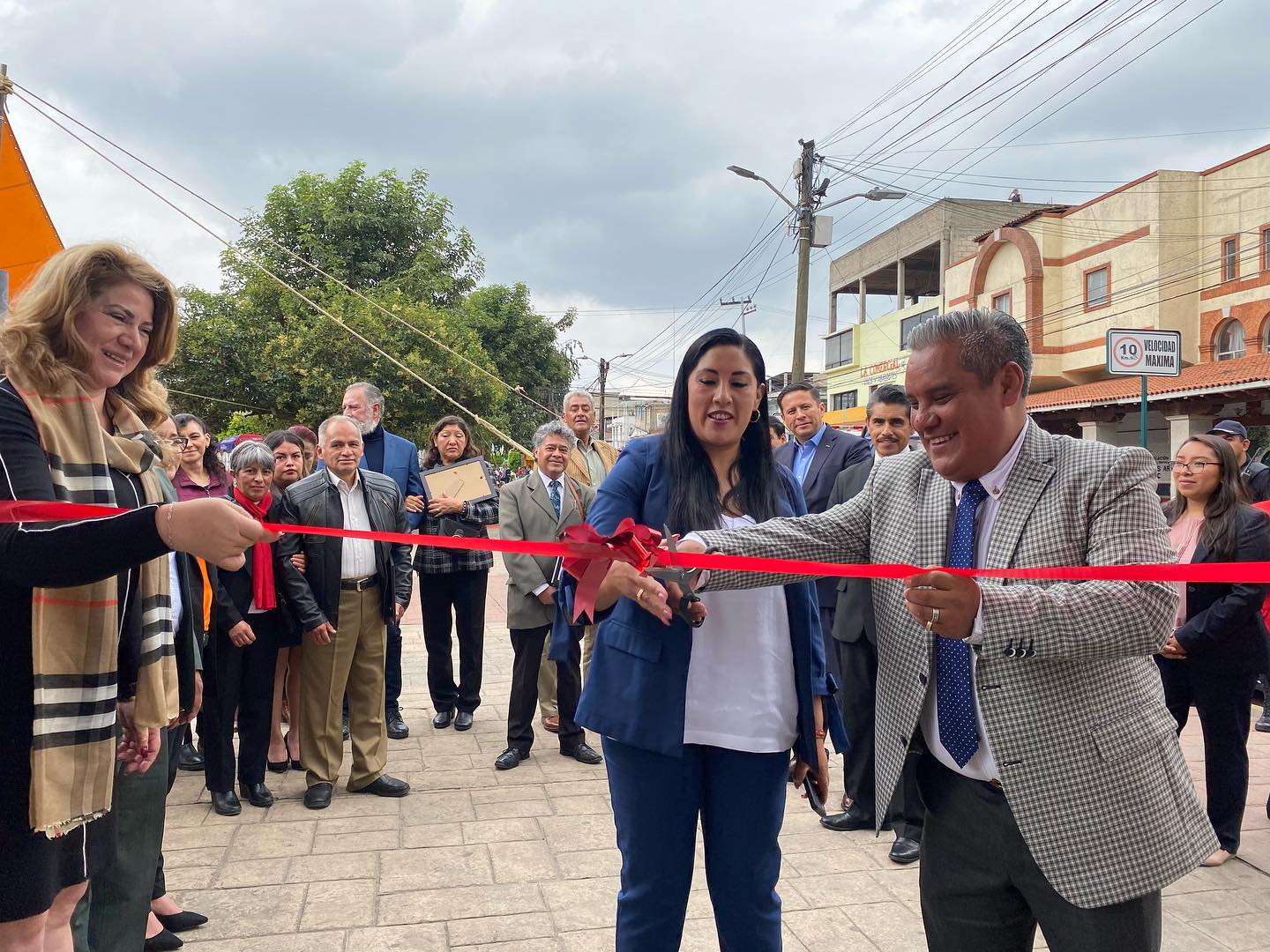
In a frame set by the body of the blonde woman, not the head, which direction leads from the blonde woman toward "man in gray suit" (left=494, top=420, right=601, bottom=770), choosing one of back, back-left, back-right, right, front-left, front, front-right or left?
left

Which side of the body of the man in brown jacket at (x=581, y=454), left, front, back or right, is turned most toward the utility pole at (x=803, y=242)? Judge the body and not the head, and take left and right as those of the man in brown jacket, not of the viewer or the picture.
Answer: back

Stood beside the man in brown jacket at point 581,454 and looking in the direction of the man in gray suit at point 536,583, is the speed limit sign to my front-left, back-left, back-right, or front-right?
back-left

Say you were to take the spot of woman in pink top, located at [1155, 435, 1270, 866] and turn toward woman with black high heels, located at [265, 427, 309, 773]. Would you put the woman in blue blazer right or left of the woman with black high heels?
left

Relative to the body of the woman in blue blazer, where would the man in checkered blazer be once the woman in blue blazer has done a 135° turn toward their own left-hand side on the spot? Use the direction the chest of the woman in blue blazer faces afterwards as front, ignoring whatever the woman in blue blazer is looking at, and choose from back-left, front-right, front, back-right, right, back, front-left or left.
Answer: right

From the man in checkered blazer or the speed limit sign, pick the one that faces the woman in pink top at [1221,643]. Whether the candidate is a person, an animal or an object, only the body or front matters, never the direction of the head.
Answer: the speed limit sign

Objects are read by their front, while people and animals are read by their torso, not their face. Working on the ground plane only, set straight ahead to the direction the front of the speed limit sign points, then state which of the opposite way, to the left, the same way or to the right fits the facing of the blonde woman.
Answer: to the left
